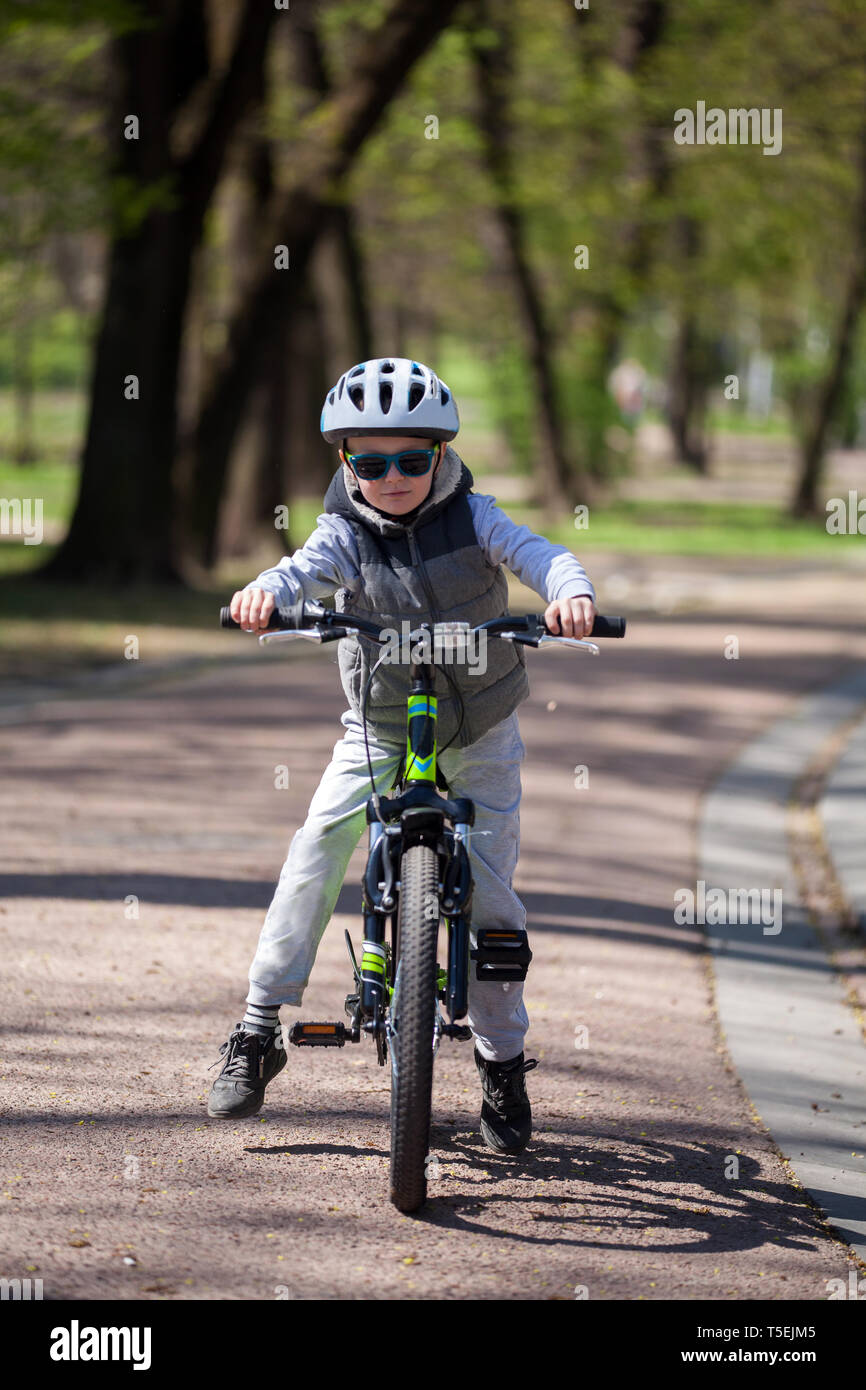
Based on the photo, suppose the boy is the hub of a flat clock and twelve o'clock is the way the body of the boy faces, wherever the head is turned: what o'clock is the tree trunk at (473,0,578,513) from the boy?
The tree trunk is roughly at 6 o'clock from the boy.

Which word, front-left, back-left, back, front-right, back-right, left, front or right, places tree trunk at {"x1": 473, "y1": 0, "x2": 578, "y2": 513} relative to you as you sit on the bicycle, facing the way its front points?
back

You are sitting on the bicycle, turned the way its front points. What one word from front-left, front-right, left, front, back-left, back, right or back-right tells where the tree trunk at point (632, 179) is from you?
back

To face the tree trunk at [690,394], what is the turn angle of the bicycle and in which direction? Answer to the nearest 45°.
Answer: approximately 180°

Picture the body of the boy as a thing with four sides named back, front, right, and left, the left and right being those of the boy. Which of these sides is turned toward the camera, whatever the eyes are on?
front

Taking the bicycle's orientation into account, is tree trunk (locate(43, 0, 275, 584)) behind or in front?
behind

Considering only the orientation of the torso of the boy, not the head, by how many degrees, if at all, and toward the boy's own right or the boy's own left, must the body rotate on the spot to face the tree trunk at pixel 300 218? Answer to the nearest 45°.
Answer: approximately 180°

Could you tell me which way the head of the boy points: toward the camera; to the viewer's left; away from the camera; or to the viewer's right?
toward the camera

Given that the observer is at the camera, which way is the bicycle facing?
facing the viewer

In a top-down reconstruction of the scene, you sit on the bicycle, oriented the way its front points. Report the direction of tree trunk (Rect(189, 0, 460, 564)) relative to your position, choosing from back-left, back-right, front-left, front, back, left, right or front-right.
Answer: back

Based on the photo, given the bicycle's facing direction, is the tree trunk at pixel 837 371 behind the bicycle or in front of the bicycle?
behind
